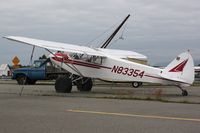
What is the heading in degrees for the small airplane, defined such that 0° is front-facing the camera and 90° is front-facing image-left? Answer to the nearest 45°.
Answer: approximately 135°
